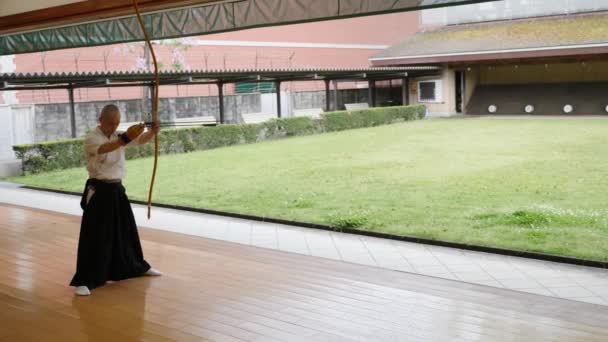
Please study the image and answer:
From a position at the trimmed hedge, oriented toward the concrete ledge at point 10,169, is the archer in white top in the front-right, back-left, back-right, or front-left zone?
front-left

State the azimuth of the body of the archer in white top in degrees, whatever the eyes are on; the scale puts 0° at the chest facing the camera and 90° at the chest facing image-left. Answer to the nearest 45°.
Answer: approximately 315°

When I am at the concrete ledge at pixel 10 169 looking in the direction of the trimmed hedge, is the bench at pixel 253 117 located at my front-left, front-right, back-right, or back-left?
front-left

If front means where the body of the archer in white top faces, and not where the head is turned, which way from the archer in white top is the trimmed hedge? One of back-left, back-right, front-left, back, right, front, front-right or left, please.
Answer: back-left

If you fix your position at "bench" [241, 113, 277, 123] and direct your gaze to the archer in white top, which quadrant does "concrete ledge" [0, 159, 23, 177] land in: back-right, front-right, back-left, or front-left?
front-right

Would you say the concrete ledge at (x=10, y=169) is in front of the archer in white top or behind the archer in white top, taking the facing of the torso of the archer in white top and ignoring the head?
behind

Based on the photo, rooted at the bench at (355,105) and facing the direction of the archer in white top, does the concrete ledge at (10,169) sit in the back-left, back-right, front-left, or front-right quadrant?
front-right

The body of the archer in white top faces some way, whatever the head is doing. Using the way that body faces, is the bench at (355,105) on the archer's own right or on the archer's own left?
on the archer's own left
